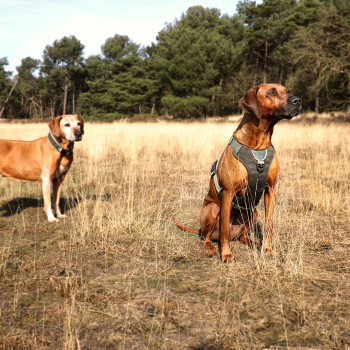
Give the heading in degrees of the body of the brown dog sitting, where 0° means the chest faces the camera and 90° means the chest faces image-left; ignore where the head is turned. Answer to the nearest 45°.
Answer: approximately 315°

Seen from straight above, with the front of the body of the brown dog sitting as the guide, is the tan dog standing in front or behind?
behind
